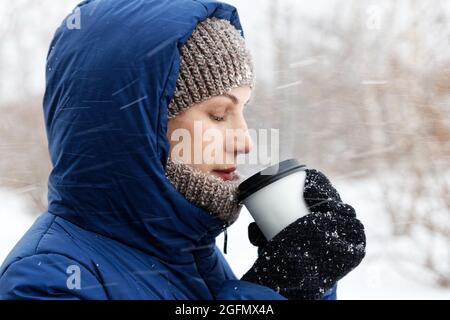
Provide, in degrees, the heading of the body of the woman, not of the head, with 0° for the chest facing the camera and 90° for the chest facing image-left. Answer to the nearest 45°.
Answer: approximately 270°

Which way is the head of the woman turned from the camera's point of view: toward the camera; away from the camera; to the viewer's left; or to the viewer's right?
to the viewer's right
